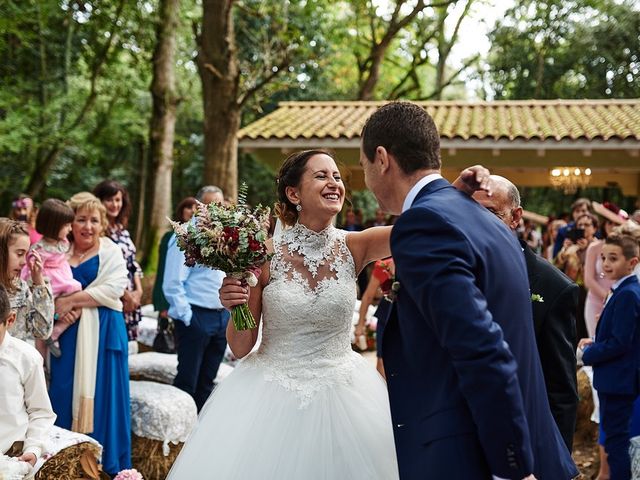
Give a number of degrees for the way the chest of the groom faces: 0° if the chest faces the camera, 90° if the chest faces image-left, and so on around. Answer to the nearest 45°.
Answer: approximately 135°

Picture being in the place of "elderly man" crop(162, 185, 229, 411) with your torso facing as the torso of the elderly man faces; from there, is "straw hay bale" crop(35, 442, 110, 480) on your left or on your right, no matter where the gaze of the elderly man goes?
on your right

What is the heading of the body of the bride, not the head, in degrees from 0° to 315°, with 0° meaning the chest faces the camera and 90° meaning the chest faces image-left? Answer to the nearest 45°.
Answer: approximately 0°

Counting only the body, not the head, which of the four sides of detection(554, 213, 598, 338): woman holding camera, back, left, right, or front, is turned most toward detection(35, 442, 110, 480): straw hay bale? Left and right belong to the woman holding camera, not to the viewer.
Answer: front

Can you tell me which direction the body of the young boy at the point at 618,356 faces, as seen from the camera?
to the viewer's left

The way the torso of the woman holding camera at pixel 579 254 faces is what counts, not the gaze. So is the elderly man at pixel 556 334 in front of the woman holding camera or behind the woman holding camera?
in front

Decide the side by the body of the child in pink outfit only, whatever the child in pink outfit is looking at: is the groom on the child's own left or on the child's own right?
on the child's own right

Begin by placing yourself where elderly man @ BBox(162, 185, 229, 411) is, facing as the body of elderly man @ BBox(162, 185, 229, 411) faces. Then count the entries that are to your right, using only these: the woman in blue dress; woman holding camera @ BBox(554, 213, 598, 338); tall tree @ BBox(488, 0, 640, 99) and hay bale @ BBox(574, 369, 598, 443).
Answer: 1

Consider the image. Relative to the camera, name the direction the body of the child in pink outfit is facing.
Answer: to the viewer's right

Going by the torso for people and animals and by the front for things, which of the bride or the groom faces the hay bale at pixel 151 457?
the groom

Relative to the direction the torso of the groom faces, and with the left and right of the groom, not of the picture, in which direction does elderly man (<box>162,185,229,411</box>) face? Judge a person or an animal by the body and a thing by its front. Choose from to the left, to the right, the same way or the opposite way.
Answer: the opposite way
